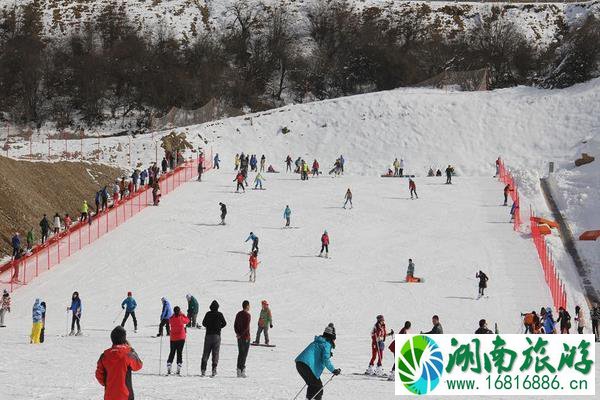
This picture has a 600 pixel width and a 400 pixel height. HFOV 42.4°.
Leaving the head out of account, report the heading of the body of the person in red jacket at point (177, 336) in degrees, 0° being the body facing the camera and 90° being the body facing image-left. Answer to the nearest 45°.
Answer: approximately 180°

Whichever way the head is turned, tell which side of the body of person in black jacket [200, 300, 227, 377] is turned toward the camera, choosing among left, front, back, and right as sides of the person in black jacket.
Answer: back

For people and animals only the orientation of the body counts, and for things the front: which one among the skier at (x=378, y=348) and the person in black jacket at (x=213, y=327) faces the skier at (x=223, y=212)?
the person in black jacket

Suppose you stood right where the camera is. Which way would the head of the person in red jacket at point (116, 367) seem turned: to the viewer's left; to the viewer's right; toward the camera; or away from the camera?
away from the camera

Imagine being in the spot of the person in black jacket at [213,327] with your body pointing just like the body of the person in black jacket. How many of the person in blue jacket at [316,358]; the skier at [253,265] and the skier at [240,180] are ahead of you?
2
